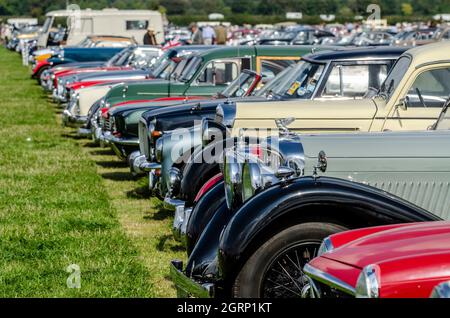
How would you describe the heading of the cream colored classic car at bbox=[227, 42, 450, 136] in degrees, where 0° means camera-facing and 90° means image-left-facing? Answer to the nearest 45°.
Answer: approximately 90°

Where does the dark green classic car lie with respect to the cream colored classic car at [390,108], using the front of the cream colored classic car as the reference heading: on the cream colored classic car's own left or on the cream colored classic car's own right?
on the cream colored classic car's own right

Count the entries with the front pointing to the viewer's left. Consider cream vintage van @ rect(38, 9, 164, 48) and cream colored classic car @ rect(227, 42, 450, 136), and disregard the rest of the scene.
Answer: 2

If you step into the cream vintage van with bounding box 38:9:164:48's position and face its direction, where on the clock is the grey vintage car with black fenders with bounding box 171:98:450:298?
The grey vintage car with black fenders is roughly at 9 o'clock from the cream vintage van.

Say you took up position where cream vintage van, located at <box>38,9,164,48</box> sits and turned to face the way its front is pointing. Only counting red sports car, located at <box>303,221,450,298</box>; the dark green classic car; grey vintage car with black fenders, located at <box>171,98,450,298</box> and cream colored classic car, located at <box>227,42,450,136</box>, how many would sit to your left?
4

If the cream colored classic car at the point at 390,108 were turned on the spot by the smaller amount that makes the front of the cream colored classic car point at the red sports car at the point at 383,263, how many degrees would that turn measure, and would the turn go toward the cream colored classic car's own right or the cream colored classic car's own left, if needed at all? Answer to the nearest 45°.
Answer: approximately 90° to the cream colored classic car's own left

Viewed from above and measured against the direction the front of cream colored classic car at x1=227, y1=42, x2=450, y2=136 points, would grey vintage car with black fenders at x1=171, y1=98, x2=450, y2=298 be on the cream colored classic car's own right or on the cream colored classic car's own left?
on the cream colored classic car's own left

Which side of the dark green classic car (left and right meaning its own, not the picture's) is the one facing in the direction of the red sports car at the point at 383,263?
left

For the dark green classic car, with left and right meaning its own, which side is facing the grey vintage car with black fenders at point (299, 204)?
left

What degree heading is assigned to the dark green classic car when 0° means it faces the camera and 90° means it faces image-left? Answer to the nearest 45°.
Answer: approximately 90°
